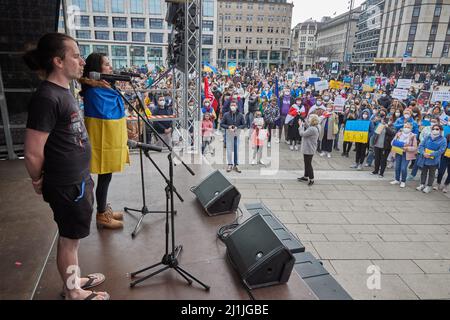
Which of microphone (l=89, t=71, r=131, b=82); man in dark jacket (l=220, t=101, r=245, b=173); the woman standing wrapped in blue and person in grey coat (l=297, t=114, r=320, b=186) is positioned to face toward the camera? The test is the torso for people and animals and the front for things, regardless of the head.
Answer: the man in dark jacket

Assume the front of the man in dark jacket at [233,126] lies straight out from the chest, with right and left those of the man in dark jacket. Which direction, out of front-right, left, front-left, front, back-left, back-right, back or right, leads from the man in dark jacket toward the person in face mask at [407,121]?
left

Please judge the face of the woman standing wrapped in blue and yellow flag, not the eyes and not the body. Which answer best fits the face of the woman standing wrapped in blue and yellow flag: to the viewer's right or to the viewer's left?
to the viewer's right

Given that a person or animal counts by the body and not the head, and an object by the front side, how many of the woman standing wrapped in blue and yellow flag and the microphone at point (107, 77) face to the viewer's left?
1

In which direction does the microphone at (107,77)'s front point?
to the viewer's left

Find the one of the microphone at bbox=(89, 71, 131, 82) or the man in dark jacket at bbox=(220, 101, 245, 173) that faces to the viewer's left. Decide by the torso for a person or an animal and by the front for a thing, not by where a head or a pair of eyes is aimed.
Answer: the microphone

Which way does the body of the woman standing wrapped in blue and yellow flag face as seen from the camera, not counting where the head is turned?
to the viewer's right

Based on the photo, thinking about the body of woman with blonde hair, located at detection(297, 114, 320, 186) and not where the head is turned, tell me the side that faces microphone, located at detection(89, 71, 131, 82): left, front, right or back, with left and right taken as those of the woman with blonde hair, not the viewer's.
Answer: left
